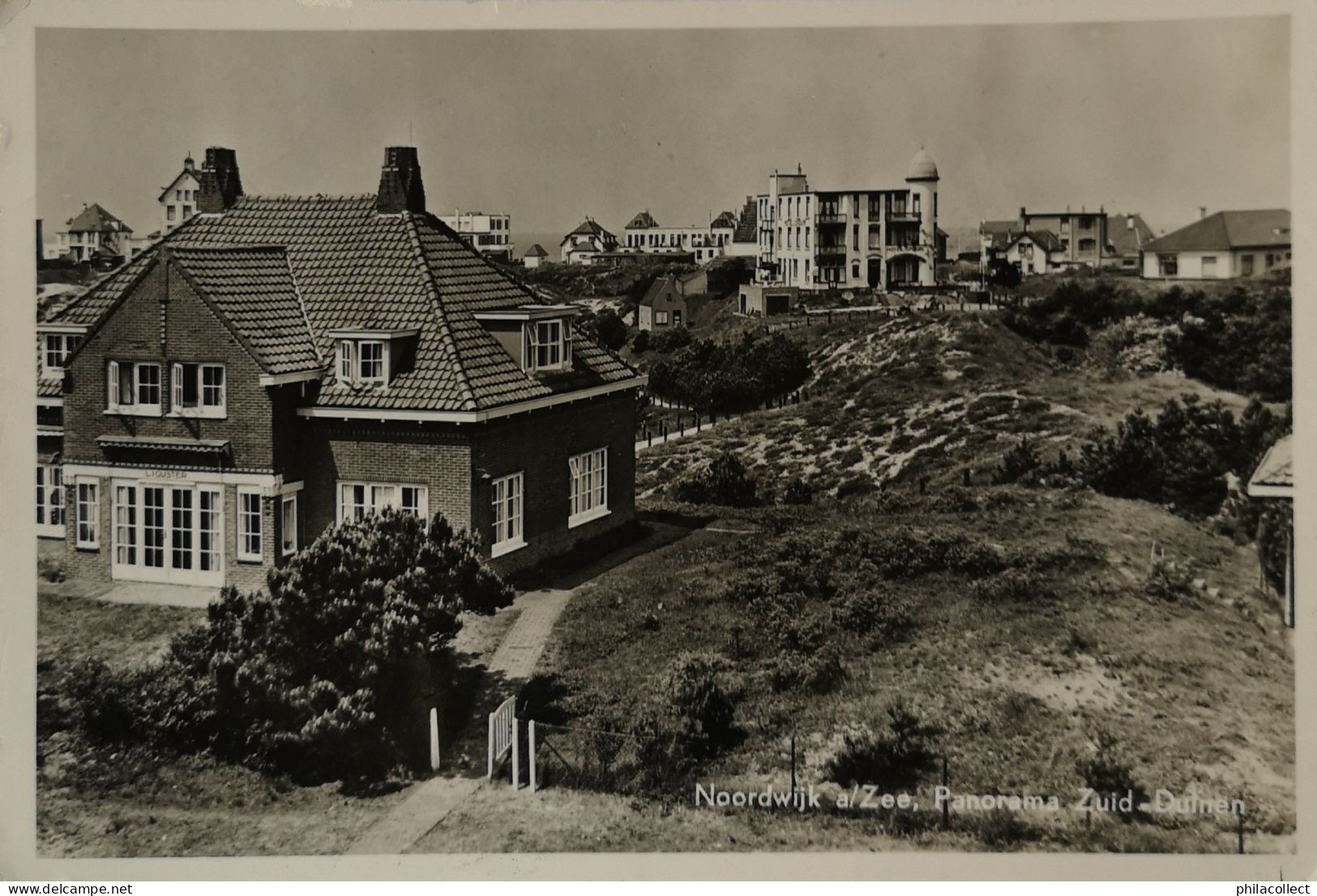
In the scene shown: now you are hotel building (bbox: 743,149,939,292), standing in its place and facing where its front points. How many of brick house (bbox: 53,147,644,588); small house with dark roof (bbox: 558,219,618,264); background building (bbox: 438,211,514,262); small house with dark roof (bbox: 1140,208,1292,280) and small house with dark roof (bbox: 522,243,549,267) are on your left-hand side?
1

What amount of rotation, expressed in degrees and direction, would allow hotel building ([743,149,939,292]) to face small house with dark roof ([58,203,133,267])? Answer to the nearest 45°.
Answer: approximately 90° to its right

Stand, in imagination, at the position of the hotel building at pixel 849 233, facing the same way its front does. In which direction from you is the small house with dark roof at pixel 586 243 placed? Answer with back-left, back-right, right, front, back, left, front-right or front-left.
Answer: right

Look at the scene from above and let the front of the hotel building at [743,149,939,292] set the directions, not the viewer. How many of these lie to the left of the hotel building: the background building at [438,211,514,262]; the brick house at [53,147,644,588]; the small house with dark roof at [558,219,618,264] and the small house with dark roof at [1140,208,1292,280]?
1

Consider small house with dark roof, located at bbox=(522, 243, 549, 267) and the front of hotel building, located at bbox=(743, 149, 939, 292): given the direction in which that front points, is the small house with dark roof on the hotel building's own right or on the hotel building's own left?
on the hotel building's own right

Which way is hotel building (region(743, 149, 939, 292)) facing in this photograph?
toward the camera

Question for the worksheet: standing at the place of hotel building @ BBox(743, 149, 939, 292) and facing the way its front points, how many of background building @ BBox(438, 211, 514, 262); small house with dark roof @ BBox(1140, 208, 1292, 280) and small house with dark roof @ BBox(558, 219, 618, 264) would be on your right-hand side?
2
